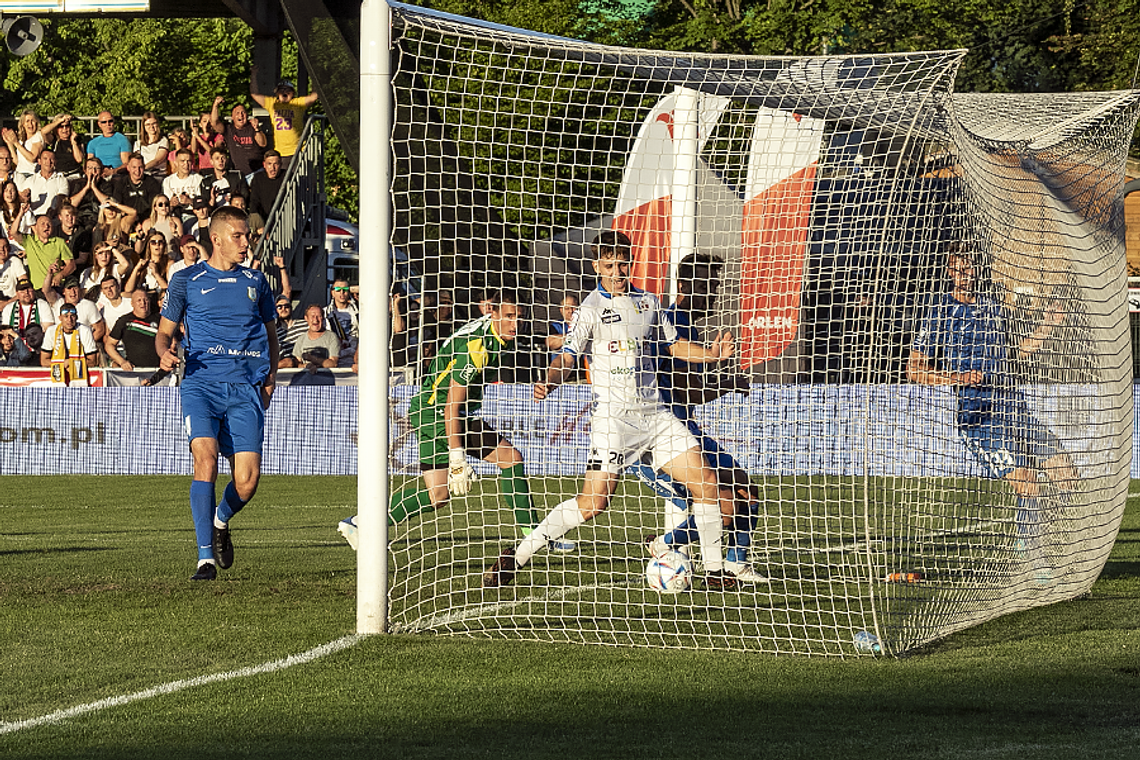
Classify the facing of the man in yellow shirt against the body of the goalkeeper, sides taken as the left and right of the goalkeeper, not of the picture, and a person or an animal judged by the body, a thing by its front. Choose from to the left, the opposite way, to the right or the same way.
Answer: to the right

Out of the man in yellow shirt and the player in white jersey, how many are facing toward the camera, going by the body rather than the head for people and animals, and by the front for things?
2

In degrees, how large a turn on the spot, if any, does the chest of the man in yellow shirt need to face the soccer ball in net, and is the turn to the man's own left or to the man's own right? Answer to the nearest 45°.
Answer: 0° — they already face it

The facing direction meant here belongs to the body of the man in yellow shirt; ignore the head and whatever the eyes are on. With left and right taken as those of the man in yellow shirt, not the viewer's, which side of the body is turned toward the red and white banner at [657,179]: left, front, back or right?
left

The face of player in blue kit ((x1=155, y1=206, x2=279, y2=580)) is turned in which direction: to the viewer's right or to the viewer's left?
to the viewer's right

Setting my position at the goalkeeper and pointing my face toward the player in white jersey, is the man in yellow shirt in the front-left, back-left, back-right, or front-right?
back-left

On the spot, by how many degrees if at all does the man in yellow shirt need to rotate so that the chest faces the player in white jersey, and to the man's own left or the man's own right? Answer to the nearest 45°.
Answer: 0° — they already face them

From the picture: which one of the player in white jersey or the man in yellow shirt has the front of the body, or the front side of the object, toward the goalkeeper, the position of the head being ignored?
the man in yellow shirt

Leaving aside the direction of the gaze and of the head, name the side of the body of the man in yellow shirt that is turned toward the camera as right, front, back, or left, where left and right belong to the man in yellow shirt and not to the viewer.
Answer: front

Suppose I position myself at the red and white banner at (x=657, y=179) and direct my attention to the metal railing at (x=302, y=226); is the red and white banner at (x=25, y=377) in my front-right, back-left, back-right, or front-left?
front-left

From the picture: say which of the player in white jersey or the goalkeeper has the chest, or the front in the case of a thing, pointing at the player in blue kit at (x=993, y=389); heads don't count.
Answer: the goalkeeper

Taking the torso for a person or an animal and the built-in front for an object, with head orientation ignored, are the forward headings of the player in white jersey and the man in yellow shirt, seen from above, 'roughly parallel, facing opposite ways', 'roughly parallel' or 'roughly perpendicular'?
roughly parallel

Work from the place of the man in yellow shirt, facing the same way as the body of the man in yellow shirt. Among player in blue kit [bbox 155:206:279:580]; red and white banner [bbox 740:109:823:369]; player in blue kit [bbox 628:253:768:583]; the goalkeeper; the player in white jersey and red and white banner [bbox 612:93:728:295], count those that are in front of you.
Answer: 6

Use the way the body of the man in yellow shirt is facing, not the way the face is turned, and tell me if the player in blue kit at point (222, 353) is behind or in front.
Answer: in front

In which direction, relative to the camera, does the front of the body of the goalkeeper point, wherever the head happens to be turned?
to the viewer's right
